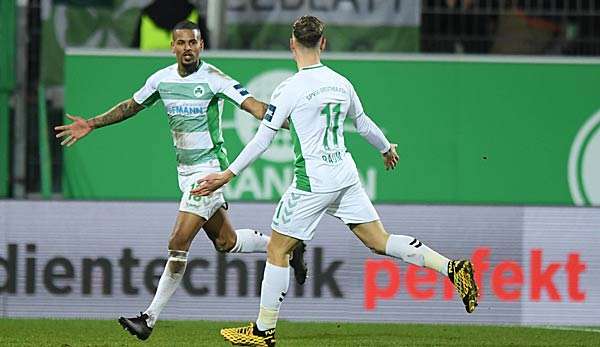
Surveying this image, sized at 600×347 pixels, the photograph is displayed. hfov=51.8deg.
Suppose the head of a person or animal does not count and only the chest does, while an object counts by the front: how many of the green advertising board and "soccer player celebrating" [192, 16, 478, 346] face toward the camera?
1

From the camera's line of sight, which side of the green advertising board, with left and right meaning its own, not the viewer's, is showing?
front

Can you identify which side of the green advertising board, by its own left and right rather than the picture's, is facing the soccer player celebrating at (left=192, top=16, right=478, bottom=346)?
front

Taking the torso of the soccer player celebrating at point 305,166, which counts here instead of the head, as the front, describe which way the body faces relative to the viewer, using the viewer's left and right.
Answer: facing away from the viewer and to the left of the viewer

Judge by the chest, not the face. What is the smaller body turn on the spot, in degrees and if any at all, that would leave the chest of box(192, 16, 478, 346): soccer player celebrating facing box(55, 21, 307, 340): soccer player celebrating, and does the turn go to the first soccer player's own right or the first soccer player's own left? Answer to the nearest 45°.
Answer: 0° — they already face them

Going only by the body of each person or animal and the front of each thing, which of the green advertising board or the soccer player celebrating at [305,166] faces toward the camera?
the green advertising board
